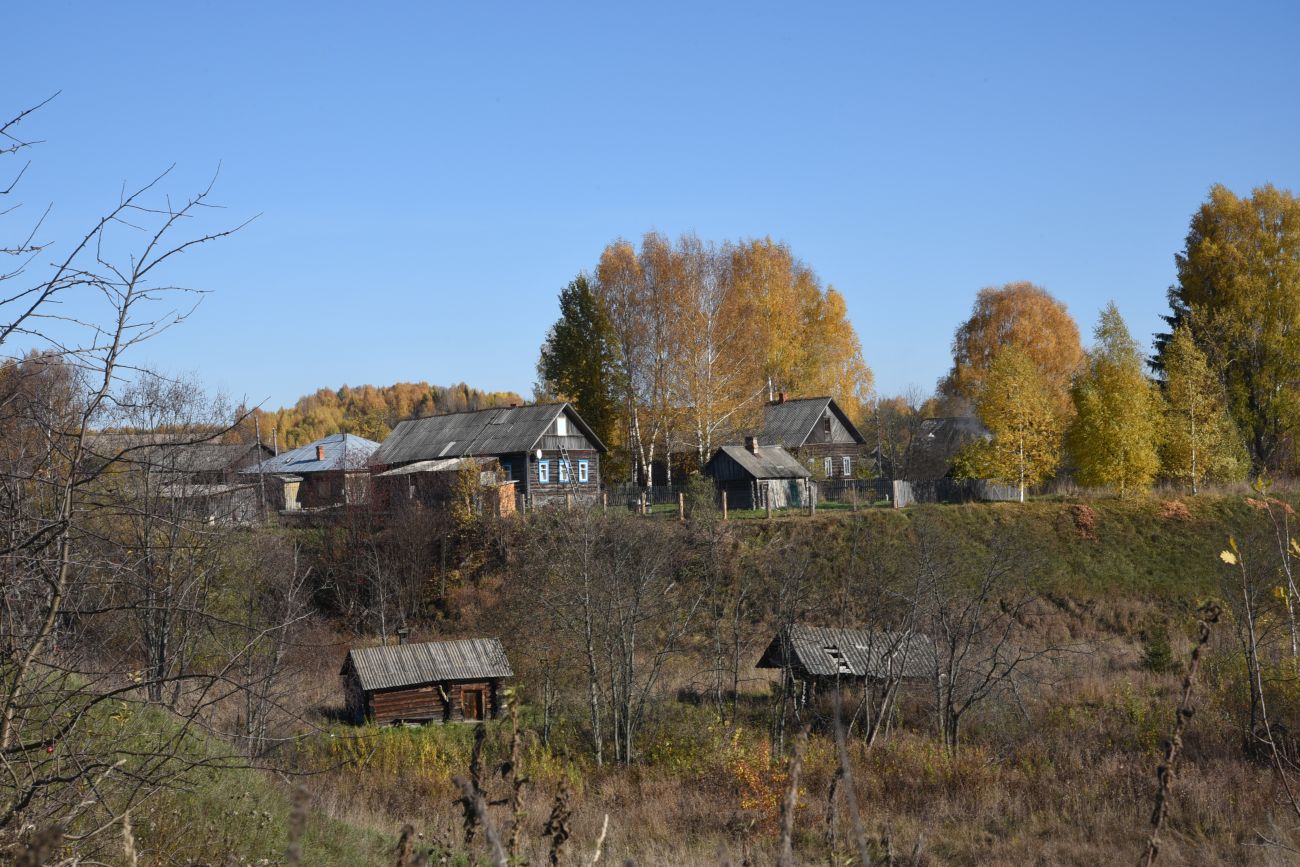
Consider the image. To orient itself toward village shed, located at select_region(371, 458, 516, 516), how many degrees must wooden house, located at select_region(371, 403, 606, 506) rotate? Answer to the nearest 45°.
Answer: approximately 90° to its right

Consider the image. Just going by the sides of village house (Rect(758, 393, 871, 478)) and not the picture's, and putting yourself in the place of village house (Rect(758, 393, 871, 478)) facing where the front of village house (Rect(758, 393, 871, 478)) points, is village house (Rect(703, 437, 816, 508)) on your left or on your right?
on your right

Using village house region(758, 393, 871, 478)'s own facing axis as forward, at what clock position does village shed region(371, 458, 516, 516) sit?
village shed region(371, 458, 516, 516) is roughly at 3 o'clock from village house region(758, 393, 871, 478).

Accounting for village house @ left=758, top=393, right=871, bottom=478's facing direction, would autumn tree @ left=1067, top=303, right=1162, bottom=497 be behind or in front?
in front

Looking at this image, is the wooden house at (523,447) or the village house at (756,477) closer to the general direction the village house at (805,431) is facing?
the village house

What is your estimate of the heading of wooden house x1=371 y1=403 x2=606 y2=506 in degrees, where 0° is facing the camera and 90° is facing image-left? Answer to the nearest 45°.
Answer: approximately 315°

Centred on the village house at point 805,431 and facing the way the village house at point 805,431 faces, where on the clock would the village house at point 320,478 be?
the village house at point 320,478 is roughly at 4 o'clock from the village house at point 805,431.

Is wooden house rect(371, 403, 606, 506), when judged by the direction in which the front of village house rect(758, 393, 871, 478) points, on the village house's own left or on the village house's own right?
on the village house's own right

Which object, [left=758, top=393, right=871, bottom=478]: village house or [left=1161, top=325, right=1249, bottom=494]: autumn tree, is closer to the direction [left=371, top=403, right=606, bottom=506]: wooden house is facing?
the autumn tree

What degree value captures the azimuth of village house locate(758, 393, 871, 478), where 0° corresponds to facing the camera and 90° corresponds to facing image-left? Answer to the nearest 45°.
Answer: approximately 315°
